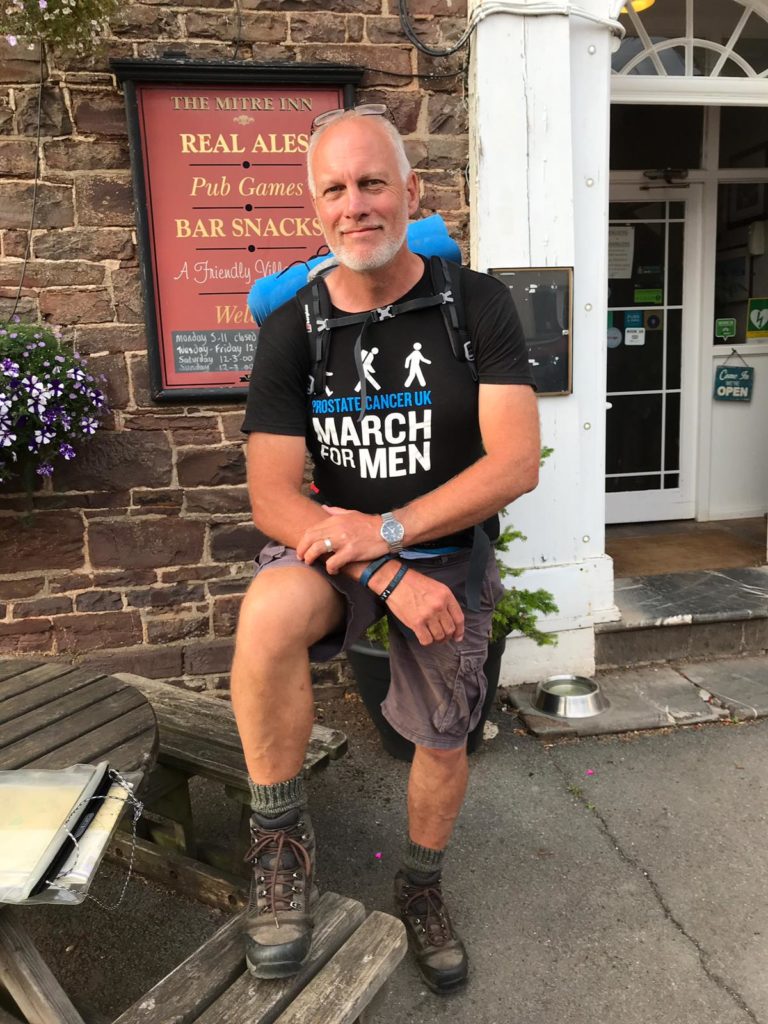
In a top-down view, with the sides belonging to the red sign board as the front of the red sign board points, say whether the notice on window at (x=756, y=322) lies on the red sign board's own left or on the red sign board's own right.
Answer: on the red sign board's own left

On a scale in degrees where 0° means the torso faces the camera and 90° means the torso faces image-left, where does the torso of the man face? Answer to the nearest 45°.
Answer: approximately 0°

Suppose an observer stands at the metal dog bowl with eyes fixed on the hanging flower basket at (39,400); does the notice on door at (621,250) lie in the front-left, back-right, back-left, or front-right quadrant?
back-right

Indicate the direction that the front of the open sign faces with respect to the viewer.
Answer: facing the viewer

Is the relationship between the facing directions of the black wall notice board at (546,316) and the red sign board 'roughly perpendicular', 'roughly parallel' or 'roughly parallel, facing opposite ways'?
roughly parallel

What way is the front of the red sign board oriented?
toward the camera

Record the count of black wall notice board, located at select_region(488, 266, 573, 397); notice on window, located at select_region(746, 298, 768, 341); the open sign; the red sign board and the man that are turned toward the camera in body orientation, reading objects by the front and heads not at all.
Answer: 5

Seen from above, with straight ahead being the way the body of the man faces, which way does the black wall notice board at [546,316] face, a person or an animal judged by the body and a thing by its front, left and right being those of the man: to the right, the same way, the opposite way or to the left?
the same way

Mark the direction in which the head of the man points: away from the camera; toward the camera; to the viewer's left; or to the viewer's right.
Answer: toward the camera

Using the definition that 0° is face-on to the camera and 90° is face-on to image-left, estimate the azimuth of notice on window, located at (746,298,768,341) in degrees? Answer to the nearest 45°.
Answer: approximately 0°

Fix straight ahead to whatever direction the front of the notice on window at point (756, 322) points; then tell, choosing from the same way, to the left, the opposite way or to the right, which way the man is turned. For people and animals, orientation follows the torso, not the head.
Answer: the same way

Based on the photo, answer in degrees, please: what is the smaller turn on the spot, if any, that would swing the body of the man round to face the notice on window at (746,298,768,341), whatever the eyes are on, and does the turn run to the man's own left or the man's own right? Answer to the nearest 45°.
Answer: approximately 135° to the man's own left

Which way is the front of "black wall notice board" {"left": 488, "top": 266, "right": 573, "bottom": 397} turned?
toward the camera

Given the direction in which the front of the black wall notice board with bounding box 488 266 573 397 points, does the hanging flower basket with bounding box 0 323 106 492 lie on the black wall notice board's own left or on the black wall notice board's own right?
on the black wall notice board's own right

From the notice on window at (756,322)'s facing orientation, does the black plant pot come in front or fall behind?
in front

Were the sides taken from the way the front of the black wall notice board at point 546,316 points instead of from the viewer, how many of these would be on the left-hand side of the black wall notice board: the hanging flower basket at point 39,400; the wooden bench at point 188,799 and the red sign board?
0
